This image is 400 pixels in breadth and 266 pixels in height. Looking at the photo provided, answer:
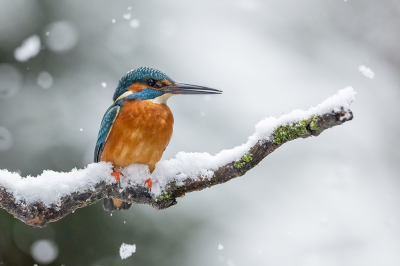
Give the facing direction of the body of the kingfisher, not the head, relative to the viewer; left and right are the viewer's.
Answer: facing the viewer and to the right of the viewer
